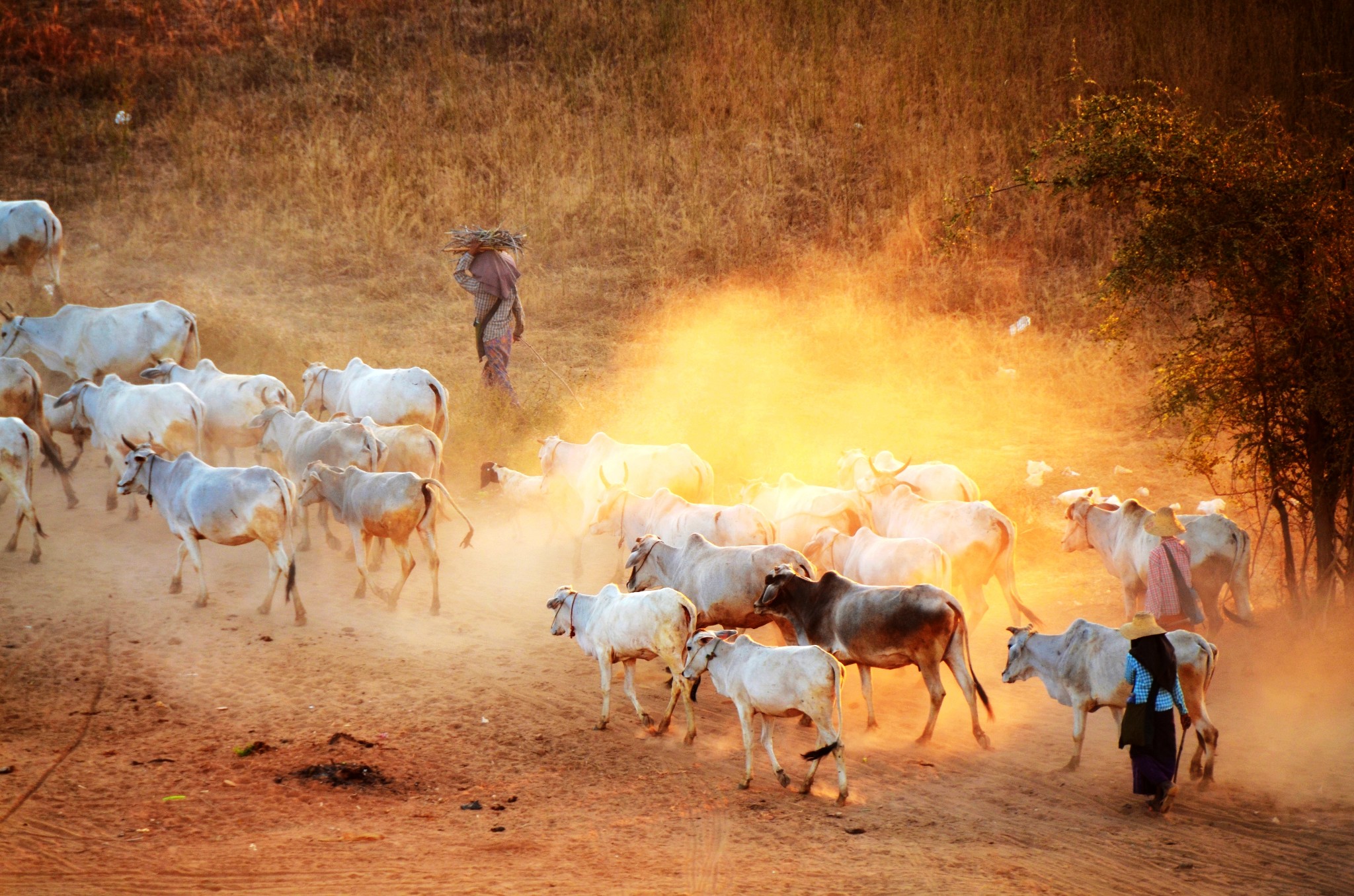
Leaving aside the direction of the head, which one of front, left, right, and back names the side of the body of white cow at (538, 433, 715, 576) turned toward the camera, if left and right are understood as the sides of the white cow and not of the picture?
left

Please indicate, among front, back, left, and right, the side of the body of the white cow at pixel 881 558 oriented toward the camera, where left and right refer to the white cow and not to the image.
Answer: left

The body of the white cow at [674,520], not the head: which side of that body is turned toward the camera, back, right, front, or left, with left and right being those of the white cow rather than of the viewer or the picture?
left

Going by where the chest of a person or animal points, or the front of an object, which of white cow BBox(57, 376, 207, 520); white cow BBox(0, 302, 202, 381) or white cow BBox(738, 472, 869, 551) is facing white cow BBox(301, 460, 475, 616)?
white cow BBox(738, 472, 869, 551)

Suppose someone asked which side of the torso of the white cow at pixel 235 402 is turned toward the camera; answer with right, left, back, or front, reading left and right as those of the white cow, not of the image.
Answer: left

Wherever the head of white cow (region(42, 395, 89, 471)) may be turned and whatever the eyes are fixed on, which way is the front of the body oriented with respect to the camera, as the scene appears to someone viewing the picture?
to the viewer's left

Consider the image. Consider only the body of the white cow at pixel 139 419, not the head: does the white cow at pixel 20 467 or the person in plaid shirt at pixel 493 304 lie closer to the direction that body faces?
the white cow

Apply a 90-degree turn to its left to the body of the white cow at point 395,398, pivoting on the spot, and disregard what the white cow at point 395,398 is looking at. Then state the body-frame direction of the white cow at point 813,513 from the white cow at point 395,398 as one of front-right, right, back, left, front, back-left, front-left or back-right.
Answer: front-left

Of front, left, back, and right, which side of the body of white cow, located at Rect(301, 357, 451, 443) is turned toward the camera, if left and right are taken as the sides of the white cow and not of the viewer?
left

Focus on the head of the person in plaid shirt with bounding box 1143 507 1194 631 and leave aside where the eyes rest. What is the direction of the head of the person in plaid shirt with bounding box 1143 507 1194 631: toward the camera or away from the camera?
away from the camera

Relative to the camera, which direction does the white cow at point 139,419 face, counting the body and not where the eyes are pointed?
to the viewer's left

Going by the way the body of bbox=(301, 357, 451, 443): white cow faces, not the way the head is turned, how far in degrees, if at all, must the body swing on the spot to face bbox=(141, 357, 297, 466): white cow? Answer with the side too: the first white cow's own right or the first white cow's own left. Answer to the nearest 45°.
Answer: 0° — it already faces it

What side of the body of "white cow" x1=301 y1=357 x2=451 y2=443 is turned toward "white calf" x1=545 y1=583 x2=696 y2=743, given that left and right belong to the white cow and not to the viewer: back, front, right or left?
left

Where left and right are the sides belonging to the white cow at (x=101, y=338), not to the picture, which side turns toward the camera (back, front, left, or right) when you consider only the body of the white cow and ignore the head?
left

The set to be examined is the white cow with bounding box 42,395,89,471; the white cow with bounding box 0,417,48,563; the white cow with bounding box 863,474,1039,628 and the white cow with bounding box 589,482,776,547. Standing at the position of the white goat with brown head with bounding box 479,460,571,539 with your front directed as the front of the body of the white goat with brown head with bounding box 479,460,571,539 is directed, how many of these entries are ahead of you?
2

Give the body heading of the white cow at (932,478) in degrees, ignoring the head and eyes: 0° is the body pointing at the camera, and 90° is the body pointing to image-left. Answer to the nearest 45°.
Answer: approximately 90°
